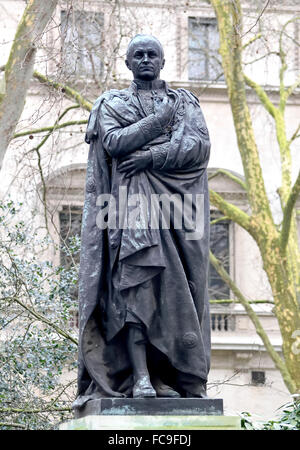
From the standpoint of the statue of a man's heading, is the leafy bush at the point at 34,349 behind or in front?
behind

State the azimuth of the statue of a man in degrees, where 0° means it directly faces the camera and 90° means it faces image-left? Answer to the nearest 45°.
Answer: approximately 0°
